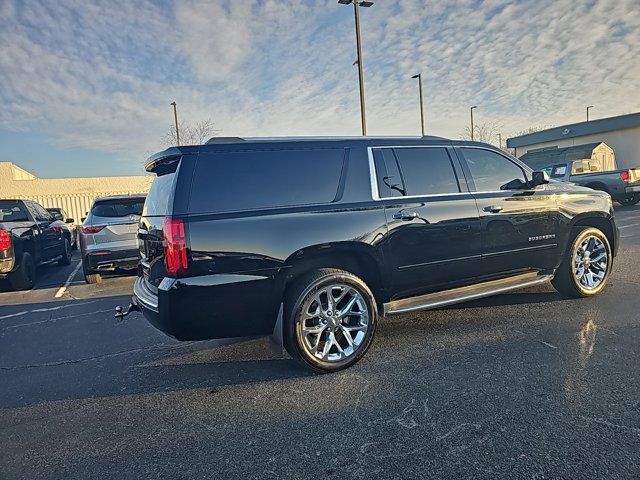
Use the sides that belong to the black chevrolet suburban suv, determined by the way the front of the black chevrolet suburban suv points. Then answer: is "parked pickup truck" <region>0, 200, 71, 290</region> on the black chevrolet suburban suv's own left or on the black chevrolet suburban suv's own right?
on the black chevrolet suburban suv's own left

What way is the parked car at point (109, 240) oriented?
away from the camera

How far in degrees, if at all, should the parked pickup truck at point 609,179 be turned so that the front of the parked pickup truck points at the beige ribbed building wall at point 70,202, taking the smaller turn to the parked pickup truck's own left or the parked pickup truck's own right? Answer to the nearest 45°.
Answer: approximately 45° to the parked pickup truck's own left

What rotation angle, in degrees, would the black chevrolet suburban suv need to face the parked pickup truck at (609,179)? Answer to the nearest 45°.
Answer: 0° — it already faces it

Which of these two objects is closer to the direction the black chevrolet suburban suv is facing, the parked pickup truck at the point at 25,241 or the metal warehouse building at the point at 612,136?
the metal warehouse building

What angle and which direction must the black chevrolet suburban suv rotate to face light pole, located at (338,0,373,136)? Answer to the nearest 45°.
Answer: approximately 45° to its left

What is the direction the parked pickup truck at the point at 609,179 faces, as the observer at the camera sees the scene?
facing away from the viewer and to the left of the viewer

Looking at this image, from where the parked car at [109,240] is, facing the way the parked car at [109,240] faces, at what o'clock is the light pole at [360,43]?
The light pole is roughly at 2 o'clock from the parked car.

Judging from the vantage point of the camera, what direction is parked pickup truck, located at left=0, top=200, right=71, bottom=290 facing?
facing away from the viewer and to the right of the viewer

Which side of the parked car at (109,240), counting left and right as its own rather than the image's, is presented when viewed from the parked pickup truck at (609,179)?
right

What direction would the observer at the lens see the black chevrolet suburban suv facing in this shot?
facing away from the viewer and to the right of the viewer

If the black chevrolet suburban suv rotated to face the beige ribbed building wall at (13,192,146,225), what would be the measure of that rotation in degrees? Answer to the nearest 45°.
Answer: approximately 90° to its left
